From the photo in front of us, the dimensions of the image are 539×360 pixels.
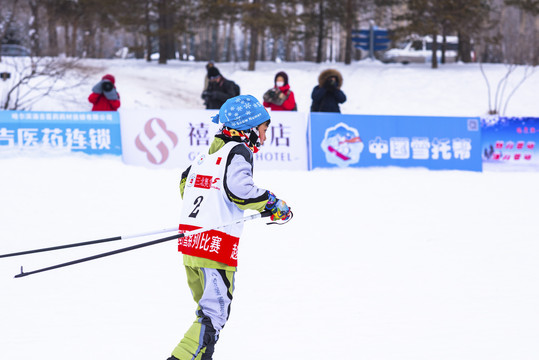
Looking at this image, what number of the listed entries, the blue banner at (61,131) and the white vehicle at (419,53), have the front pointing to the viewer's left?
1

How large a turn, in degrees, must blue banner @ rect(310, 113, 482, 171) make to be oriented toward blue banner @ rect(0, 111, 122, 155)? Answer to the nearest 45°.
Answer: approximately 90° to its right

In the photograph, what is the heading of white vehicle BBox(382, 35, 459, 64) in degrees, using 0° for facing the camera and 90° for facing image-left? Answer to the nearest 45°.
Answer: approximately 90°

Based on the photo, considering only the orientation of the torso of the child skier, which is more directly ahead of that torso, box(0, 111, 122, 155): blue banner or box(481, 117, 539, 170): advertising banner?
the advertising banner

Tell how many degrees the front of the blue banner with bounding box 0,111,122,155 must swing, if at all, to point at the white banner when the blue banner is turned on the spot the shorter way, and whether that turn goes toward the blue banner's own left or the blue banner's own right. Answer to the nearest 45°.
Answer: approximately 90° to the blue banner's own left

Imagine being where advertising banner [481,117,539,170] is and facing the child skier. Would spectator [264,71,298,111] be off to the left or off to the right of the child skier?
right

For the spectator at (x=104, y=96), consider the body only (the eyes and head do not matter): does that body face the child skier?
yes

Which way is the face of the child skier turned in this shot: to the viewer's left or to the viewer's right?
to the viewer's right
